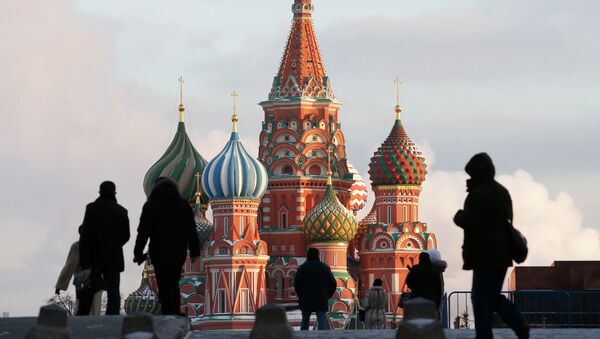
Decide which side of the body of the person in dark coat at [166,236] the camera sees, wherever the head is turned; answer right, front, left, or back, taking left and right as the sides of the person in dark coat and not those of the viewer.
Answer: back

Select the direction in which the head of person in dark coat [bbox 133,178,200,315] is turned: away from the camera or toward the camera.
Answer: away from the camera

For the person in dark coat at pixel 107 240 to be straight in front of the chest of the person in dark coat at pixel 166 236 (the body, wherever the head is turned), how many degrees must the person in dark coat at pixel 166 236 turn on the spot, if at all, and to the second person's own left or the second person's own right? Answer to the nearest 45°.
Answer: approximately 45° to the second person's own left

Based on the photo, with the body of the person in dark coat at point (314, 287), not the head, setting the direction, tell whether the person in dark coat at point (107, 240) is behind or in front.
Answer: behind

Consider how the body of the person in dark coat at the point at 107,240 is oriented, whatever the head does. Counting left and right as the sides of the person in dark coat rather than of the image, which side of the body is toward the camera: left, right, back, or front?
back

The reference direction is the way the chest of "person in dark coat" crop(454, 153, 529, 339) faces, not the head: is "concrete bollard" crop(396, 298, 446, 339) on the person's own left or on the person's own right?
on the person's own left

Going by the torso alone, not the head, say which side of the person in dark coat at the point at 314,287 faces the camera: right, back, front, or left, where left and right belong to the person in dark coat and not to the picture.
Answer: back

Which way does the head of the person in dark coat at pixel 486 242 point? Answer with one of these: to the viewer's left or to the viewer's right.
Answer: to the viewer's left

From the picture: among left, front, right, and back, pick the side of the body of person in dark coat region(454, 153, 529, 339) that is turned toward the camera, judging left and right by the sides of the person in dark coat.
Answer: left

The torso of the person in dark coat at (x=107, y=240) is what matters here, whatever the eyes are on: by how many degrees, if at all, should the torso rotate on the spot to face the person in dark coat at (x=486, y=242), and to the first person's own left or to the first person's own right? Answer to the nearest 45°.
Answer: approximately 135° to the first person's own right
